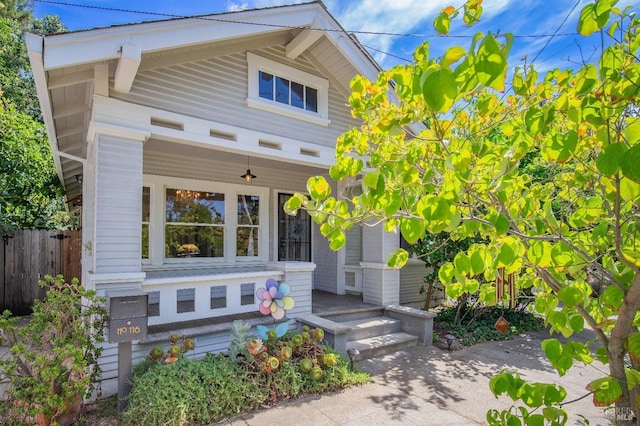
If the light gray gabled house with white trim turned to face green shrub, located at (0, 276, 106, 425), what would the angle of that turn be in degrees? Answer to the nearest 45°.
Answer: approximately 90° to its right

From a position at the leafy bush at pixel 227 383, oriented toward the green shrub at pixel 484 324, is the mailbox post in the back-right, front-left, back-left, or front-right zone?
back-left

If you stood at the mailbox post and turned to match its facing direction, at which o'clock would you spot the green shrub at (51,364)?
The green shrub is roughly at 3 o'clock from the mailbox post.

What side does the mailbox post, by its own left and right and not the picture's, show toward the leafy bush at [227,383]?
left

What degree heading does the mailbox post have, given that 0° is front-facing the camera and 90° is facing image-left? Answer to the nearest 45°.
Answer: approximately 0°

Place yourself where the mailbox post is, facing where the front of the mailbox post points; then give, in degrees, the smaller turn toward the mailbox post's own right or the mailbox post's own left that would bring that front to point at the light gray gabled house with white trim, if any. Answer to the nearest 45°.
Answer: approximately 135° to the mailbox post's own left

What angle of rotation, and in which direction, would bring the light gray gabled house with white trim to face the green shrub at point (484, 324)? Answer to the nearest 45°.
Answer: approximately 45° to its left

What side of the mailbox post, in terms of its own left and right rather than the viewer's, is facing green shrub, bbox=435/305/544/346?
left
